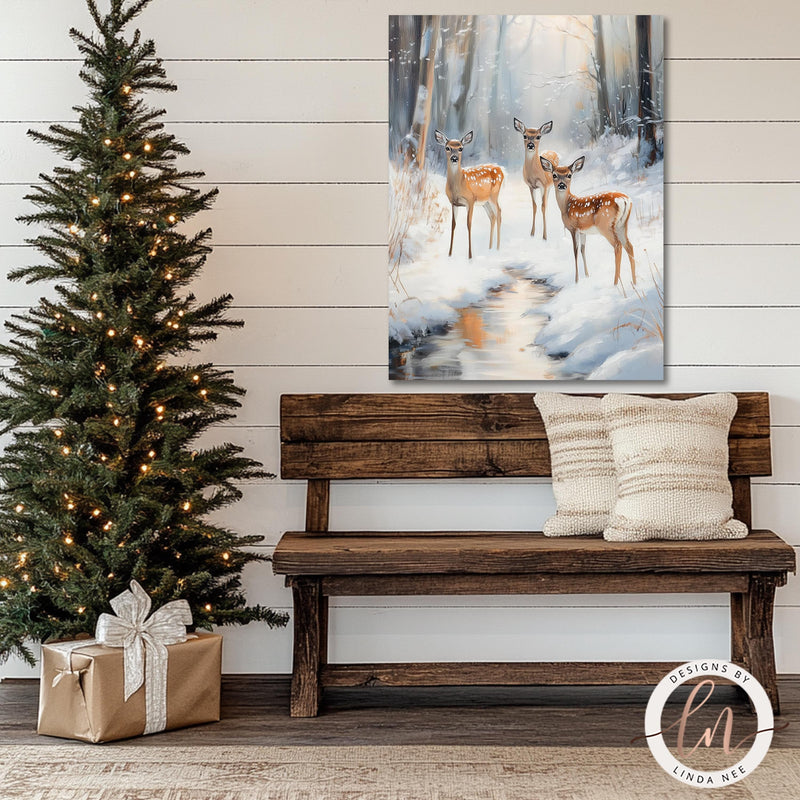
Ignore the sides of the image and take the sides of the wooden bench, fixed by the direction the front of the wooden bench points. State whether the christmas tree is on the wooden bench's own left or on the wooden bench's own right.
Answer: on the wooden bench's own right

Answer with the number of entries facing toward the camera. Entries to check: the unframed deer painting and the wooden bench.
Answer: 2

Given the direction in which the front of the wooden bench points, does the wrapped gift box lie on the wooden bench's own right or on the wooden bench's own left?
on the wooden bench's own right

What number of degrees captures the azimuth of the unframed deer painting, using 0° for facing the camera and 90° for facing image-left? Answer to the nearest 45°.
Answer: approximately 0°
